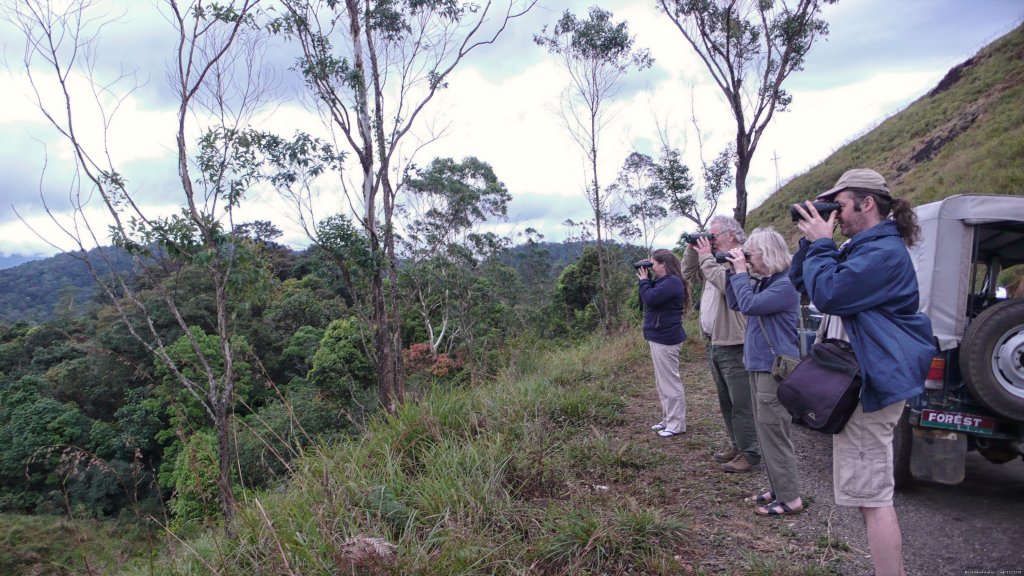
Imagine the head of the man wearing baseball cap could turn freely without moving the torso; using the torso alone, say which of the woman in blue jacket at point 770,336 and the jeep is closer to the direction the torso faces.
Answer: the woman in blue jacket

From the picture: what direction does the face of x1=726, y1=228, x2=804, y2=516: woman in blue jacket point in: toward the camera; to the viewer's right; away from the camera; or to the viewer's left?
to the viewer's left

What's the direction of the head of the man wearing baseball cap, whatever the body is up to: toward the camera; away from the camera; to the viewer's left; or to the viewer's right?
to the viewer's left

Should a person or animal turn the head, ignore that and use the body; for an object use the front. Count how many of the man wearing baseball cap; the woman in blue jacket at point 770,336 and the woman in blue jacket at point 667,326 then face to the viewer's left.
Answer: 3

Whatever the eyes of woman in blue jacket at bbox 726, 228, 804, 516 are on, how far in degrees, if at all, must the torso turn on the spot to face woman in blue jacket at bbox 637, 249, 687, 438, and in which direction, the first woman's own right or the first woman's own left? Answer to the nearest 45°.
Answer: approximately 45° to the first woman's own right

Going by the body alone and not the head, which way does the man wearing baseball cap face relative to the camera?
to the viewer's left

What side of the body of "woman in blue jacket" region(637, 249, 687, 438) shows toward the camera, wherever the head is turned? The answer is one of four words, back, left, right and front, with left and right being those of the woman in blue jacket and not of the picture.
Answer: left

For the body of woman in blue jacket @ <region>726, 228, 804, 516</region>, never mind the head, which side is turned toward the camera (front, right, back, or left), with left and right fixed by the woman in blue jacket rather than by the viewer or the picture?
left

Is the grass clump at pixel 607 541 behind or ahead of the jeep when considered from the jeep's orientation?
behind

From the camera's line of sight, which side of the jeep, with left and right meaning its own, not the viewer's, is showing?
back

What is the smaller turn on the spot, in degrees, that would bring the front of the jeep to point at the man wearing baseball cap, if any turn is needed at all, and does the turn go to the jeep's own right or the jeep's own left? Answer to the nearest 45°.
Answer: approximately 180°
